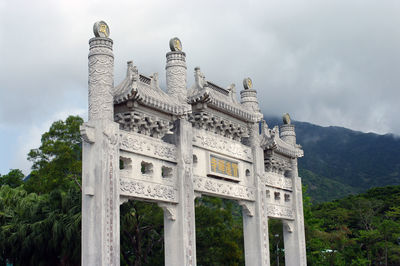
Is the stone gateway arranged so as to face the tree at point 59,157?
no
